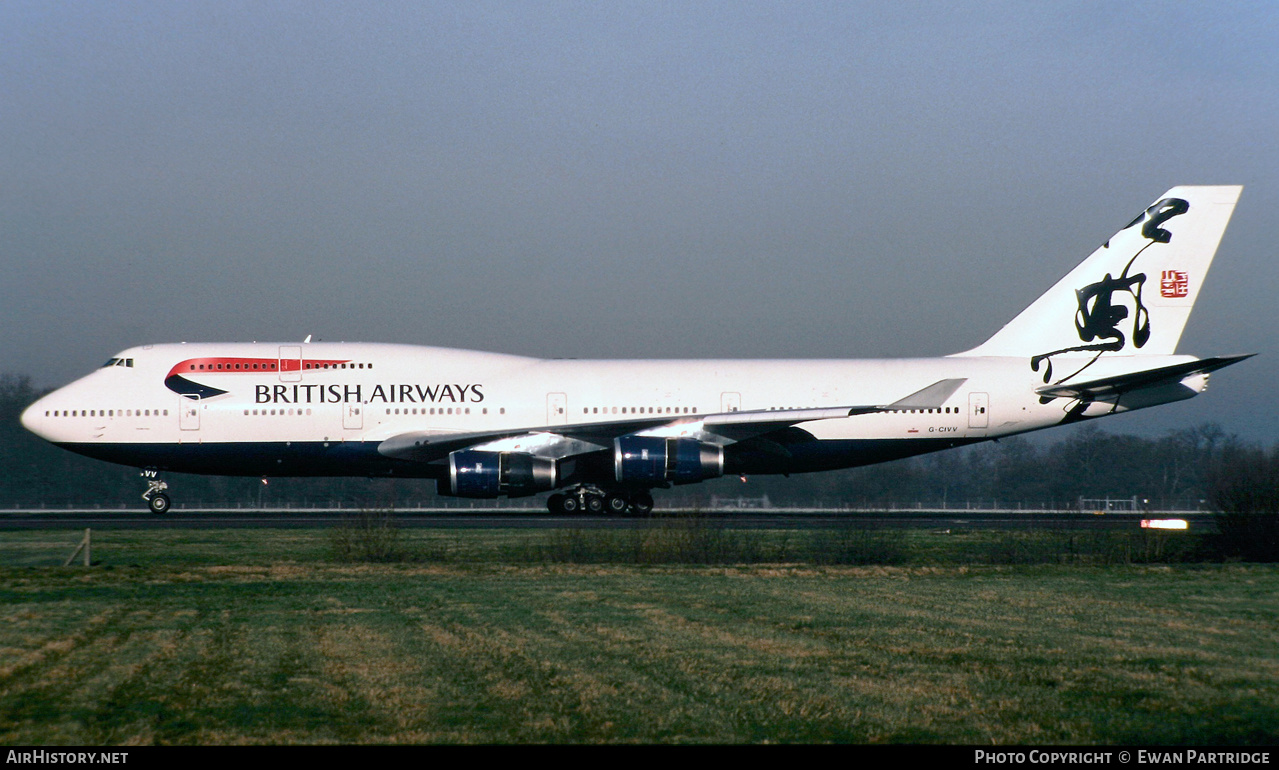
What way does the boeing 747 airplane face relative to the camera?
to the viewer's left
